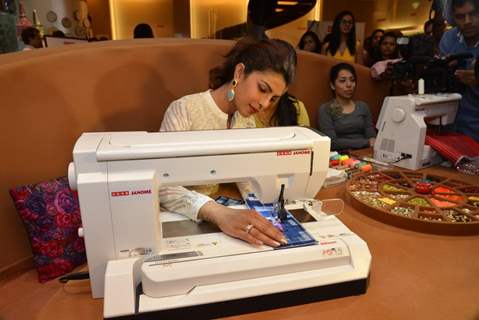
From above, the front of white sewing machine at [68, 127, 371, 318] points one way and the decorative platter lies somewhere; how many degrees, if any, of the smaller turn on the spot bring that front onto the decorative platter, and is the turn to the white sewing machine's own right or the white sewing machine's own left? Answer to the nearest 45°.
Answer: approximately 45° to the white sewing machine's own right

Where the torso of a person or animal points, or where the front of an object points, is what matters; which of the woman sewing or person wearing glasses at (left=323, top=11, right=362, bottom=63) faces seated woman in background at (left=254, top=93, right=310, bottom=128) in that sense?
the person wearing glasses

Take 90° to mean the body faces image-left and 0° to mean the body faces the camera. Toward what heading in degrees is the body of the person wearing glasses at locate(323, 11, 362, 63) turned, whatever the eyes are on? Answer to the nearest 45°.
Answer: approximately 0°

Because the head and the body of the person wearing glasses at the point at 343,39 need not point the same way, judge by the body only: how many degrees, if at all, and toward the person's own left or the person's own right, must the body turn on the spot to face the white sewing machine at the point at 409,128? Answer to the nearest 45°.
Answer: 0° — they already face it

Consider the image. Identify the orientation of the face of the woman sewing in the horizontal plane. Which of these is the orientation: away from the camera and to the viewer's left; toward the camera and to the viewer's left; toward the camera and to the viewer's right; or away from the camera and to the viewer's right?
toward the camera and to the viewer's right

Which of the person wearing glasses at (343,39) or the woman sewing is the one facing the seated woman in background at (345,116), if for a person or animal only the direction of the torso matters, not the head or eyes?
the person wearing glasses

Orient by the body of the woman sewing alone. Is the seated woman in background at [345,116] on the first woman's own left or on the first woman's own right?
on the first woman's own left

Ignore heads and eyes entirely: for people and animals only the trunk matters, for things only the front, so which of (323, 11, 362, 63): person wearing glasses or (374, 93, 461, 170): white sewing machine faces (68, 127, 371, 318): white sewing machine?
the person wearing glasses

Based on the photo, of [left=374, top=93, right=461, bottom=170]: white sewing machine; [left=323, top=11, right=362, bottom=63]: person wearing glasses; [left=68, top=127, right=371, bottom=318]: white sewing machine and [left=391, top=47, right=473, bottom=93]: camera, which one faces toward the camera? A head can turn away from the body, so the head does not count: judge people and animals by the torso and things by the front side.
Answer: the person wearing glasses
